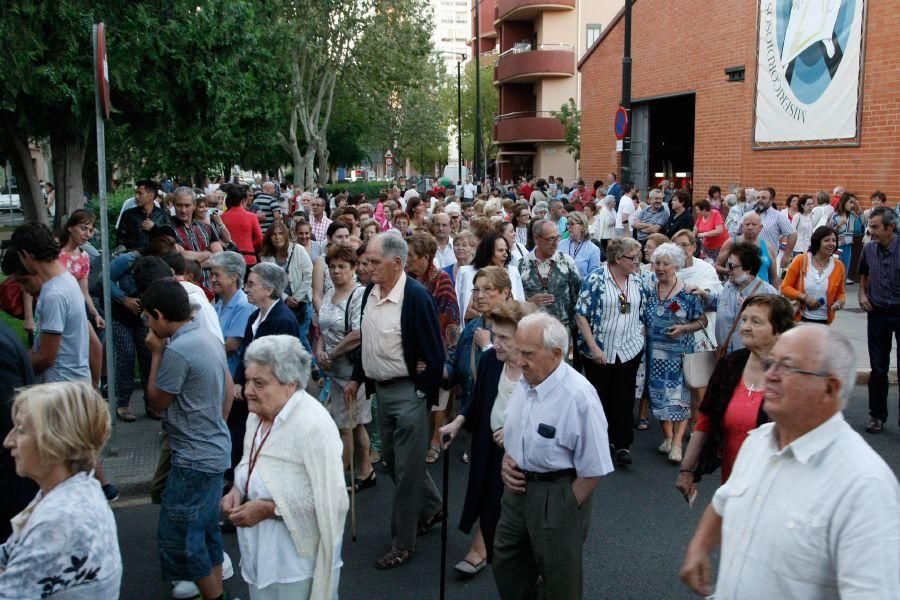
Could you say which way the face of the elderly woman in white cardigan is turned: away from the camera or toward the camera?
toward the camera

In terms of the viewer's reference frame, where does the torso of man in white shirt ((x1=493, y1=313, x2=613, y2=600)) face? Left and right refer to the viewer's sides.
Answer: facing the viewer and to the left of the viewer

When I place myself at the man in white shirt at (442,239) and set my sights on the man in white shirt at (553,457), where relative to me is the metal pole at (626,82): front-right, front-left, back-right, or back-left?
back-left

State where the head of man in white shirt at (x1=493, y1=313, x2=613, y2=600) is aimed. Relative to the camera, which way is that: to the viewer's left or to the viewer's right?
to the viewer's left

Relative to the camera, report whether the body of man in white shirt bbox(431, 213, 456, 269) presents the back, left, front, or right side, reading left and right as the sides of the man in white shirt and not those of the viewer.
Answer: front

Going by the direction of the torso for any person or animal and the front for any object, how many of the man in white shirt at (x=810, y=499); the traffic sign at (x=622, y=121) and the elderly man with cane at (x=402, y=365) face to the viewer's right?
0

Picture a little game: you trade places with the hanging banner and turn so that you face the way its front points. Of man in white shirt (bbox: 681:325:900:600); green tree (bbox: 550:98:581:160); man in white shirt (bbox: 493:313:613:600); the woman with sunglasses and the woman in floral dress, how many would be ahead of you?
4

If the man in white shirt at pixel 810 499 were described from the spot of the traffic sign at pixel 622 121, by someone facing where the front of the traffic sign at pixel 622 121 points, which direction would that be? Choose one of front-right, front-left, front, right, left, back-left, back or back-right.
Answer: front-left

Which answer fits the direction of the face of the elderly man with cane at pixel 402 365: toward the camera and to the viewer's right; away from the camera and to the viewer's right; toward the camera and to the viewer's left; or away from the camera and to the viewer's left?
toward the camera and to the viewer's left

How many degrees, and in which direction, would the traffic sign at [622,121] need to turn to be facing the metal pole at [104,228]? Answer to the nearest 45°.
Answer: approximately 45° to its left

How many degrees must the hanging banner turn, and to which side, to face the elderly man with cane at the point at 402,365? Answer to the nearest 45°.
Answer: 0° — it already faces them

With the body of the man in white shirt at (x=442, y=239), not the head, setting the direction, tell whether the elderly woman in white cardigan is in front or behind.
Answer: in front
